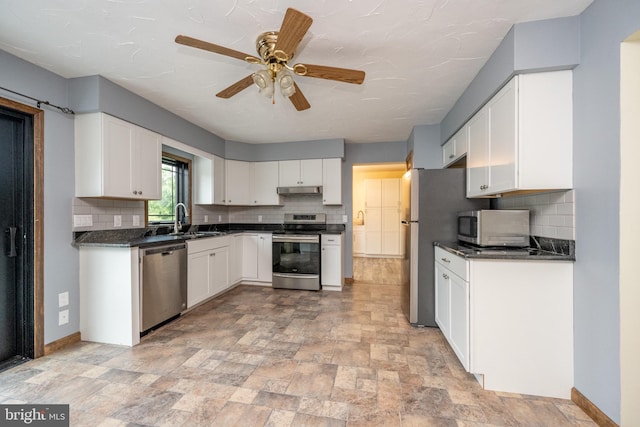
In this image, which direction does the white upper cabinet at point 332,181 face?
toward the camera

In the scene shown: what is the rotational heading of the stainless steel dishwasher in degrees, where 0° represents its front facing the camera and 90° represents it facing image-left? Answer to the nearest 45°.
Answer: approximately 315°

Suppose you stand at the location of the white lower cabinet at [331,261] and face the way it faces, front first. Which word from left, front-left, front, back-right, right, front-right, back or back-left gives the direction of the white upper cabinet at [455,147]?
front-left

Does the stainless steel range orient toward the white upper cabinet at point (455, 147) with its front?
no

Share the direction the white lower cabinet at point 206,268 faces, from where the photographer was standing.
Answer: facing the viewer and to the right of the viewer

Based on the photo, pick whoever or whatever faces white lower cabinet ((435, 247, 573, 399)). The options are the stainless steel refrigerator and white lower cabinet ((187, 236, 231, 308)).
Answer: white lower cabinet ((187, 236, 231, 308))

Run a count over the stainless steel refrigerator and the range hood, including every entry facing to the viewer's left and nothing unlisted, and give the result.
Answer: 1

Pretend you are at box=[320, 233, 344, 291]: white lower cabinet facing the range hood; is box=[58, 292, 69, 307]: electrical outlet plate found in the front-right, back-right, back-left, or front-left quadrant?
front-left

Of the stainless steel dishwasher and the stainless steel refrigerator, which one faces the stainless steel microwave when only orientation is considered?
the stainless steel dishwasher

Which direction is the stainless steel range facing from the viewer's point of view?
toward the camera

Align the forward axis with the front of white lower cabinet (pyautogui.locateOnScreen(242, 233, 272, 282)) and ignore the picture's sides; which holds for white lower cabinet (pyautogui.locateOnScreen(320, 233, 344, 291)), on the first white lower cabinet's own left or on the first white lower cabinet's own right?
on the first white lower cabinet's own left

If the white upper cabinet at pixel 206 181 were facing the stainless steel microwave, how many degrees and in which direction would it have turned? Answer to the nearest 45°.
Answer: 0° — it already faces it

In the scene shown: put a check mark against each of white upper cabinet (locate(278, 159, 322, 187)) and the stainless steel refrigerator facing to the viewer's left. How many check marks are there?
1

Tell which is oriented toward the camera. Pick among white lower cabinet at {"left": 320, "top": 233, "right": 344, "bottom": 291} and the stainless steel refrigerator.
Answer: the white lower cabinet

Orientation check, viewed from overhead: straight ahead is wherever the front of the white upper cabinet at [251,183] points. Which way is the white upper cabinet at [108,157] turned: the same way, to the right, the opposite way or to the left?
to the left

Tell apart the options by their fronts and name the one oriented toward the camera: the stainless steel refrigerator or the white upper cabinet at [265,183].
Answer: the white upper cabinet

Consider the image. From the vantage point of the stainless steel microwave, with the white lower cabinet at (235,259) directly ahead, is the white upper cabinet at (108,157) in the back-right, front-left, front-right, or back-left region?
front-left

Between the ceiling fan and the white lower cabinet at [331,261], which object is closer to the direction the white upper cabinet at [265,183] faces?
the ceiling fan

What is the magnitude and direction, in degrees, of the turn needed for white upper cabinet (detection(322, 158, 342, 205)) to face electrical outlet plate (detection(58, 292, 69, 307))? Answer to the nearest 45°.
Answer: approximately 45° to its right
